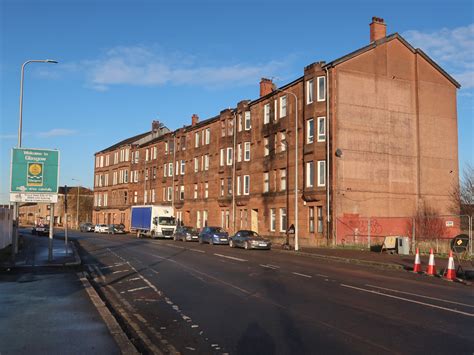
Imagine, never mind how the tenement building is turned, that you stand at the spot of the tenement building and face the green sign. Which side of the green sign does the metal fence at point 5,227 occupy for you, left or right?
right

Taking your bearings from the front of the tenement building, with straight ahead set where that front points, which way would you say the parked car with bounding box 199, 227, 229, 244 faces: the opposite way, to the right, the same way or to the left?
to the left

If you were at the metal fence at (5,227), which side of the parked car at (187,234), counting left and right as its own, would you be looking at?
right

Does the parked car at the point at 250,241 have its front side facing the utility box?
yes

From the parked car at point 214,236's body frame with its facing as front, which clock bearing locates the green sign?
The green sign is roughly at 2 o'clock from the parked car.

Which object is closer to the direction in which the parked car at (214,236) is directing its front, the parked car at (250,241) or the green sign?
the parked car

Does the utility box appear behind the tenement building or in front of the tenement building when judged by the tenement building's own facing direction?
in front

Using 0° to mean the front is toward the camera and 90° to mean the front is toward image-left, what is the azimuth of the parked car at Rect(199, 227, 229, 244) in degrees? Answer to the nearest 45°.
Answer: approximately 315°

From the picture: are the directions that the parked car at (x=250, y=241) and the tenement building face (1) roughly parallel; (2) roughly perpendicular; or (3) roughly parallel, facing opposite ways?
roughly perpendicular

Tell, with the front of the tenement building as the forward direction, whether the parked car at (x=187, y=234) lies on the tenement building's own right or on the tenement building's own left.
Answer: on the tenement building's own right

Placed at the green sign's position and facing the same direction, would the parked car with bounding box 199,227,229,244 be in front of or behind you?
behind

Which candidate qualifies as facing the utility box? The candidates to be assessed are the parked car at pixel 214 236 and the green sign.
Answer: the parked car
